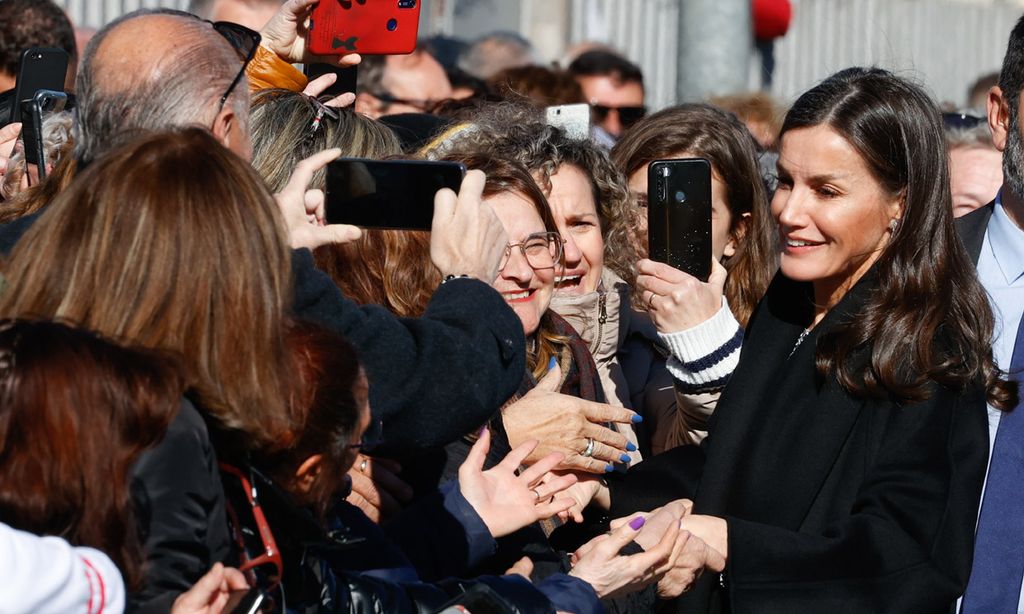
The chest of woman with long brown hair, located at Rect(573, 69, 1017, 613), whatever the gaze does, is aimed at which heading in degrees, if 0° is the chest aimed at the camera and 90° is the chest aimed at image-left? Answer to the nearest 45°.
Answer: approximately 45°

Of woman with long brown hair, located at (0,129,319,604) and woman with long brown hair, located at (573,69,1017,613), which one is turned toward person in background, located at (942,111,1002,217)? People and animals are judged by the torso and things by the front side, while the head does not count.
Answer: woman with long brown hair, located at (0,129,319,604)

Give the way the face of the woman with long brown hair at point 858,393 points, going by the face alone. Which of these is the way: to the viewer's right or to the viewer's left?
to the viewer's left

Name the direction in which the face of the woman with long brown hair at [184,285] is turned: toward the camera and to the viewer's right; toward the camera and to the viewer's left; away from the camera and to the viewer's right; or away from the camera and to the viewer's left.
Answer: away from the camera and to the viewer's right

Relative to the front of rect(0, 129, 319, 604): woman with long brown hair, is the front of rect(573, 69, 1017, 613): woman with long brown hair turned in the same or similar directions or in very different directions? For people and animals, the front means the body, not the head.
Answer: very different directions

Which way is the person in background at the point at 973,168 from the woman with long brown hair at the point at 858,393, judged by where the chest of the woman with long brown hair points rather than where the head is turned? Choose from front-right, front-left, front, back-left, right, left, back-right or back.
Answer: back-right

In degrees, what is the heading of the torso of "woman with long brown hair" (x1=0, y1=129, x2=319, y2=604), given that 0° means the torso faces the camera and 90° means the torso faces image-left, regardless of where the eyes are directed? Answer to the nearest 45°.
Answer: approximately 225°
